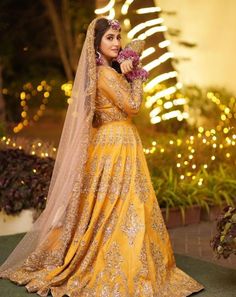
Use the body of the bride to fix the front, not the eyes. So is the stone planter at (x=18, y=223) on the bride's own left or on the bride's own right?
on the bride's own left

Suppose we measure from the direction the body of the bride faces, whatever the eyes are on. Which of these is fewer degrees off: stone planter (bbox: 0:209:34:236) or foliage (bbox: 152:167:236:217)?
the foliage
